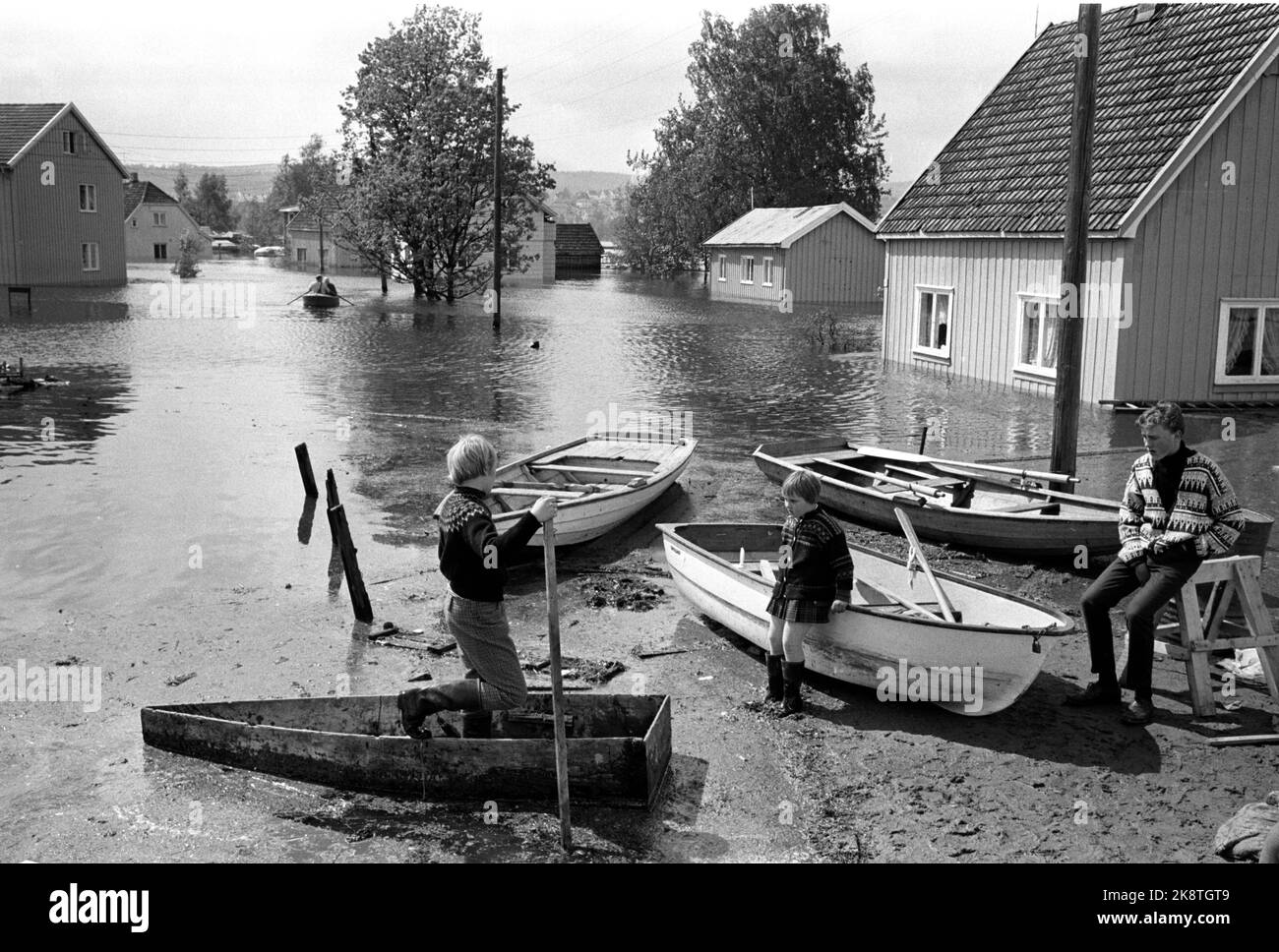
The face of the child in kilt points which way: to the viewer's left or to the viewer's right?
to the viewer's left

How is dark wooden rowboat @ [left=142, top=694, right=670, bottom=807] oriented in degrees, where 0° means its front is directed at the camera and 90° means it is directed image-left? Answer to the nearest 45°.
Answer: approximately 90°

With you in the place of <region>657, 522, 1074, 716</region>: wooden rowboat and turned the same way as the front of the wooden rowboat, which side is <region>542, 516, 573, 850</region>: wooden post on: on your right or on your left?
on your right

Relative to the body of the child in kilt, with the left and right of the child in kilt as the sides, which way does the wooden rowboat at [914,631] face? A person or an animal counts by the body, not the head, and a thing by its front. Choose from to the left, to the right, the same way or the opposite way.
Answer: to the left

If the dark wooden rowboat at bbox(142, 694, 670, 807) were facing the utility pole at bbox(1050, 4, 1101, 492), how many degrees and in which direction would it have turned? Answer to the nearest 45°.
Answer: approximately 135° to its right
